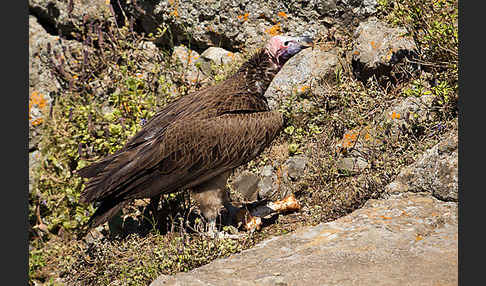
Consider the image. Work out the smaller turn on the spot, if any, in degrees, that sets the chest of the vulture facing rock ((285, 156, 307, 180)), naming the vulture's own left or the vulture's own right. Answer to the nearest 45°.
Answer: approximately 45° to the vulture's own left

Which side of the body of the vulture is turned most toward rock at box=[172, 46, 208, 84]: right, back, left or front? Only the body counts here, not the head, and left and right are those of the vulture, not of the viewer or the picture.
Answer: left

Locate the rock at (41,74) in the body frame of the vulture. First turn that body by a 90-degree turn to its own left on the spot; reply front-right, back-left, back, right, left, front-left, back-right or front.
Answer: front-left

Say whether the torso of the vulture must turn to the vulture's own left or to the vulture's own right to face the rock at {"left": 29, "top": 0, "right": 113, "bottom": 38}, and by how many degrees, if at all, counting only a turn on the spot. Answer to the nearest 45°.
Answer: approximately 135° to the vulture's own left

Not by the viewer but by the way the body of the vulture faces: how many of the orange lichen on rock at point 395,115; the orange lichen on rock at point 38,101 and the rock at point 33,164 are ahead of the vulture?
1

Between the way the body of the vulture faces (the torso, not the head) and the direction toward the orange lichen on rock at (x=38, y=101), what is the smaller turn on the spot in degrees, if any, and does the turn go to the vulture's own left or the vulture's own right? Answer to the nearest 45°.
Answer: approximately 135° to the vulture's own left

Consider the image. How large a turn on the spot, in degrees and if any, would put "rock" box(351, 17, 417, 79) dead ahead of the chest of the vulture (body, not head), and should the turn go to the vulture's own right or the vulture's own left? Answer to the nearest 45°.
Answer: approximately 45° to the vulture's own left

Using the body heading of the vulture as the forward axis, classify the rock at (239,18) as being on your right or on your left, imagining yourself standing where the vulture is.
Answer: on your left

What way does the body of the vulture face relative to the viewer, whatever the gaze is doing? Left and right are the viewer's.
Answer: facing to the right of the viewer

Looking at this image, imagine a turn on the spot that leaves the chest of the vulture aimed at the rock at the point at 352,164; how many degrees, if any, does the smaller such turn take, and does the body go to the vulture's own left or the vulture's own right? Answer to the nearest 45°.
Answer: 0° — it already faces it

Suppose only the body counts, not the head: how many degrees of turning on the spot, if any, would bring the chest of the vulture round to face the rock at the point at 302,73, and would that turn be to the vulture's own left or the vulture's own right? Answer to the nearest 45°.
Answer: approximately 45° to the vulture's own left
